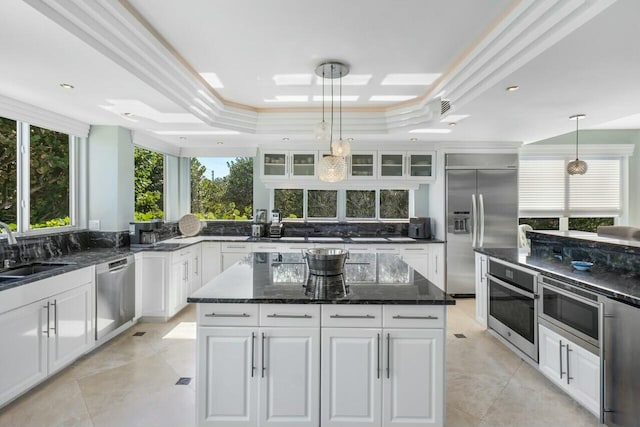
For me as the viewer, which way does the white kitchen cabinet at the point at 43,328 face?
facing the viewer and to the right of the viewer

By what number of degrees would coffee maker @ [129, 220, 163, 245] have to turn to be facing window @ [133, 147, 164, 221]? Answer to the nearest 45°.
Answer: approximately 135° to its left

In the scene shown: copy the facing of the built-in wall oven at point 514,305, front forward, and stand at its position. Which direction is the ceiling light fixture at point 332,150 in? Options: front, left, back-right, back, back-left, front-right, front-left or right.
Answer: front

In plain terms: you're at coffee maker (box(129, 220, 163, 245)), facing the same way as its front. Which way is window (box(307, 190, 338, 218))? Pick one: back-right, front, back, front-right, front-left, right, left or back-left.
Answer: front-left

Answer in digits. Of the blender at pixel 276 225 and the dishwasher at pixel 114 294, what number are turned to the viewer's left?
0

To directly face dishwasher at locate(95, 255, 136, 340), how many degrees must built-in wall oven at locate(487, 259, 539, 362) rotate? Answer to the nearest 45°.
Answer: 0° — it already faces it

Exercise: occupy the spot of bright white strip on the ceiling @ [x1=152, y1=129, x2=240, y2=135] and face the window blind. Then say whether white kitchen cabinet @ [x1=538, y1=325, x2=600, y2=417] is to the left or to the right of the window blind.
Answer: right

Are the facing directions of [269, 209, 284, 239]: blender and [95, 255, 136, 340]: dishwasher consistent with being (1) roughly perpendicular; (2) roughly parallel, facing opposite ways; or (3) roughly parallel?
roughly perpendicular

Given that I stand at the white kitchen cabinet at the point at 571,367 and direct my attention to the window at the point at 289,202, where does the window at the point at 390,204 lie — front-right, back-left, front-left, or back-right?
front-right

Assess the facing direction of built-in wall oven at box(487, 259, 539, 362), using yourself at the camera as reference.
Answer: facing the viewer and to the left of the viewer

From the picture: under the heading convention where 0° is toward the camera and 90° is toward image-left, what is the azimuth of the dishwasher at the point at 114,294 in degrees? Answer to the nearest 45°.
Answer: approximately 315°

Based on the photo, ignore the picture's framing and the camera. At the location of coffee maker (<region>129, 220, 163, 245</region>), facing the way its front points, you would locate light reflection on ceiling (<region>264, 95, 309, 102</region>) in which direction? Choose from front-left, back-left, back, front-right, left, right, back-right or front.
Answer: front

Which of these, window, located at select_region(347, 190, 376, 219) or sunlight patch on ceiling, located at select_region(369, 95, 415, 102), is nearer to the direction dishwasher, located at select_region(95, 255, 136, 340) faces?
the sunlight patch on ceiling

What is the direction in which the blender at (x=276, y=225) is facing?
toward the camera

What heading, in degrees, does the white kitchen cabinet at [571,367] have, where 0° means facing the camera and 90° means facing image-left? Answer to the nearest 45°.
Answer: approximately 45°

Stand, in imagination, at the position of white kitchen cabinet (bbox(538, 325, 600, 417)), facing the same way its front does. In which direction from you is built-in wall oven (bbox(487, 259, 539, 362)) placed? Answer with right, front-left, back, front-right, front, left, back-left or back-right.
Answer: right

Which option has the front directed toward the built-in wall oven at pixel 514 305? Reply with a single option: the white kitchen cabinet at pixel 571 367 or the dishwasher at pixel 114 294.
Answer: the dishwasher
